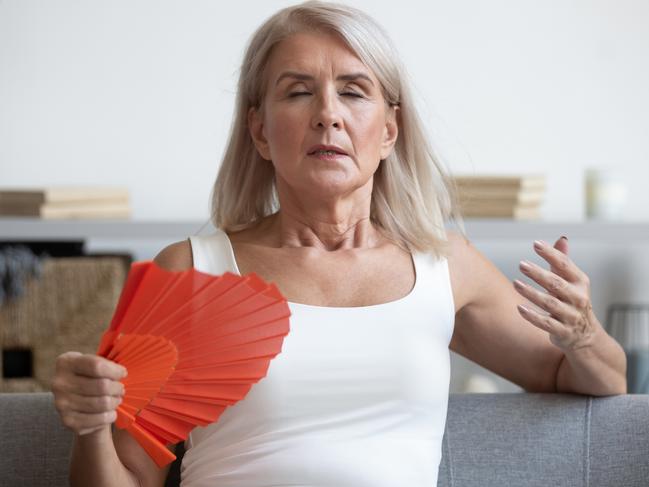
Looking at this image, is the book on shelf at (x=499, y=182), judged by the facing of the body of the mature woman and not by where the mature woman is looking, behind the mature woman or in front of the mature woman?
behind

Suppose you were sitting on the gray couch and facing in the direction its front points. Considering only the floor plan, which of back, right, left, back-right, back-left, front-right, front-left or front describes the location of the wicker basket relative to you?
back-right

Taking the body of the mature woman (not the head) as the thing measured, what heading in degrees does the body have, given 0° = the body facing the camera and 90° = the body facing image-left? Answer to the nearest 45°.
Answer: approximately 0°

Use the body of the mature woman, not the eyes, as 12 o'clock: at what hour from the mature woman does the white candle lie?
The white candle is roughly at 7 o'clock from the mature woman.

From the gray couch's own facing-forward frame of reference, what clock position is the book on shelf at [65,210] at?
The book on shelf is roughly at 5 o'clock from the gray couch.

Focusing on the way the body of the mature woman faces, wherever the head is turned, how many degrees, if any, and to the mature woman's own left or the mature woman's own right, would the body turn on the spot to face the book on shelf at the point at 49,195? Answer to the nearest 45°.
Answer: approximately 135° to the mature woman's own right

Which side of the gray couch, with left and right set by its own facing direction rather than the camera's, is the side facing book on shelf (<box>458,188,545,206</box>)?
back

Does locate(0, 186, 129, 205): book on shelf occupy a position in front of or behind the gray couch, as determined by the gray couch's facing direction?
behind
